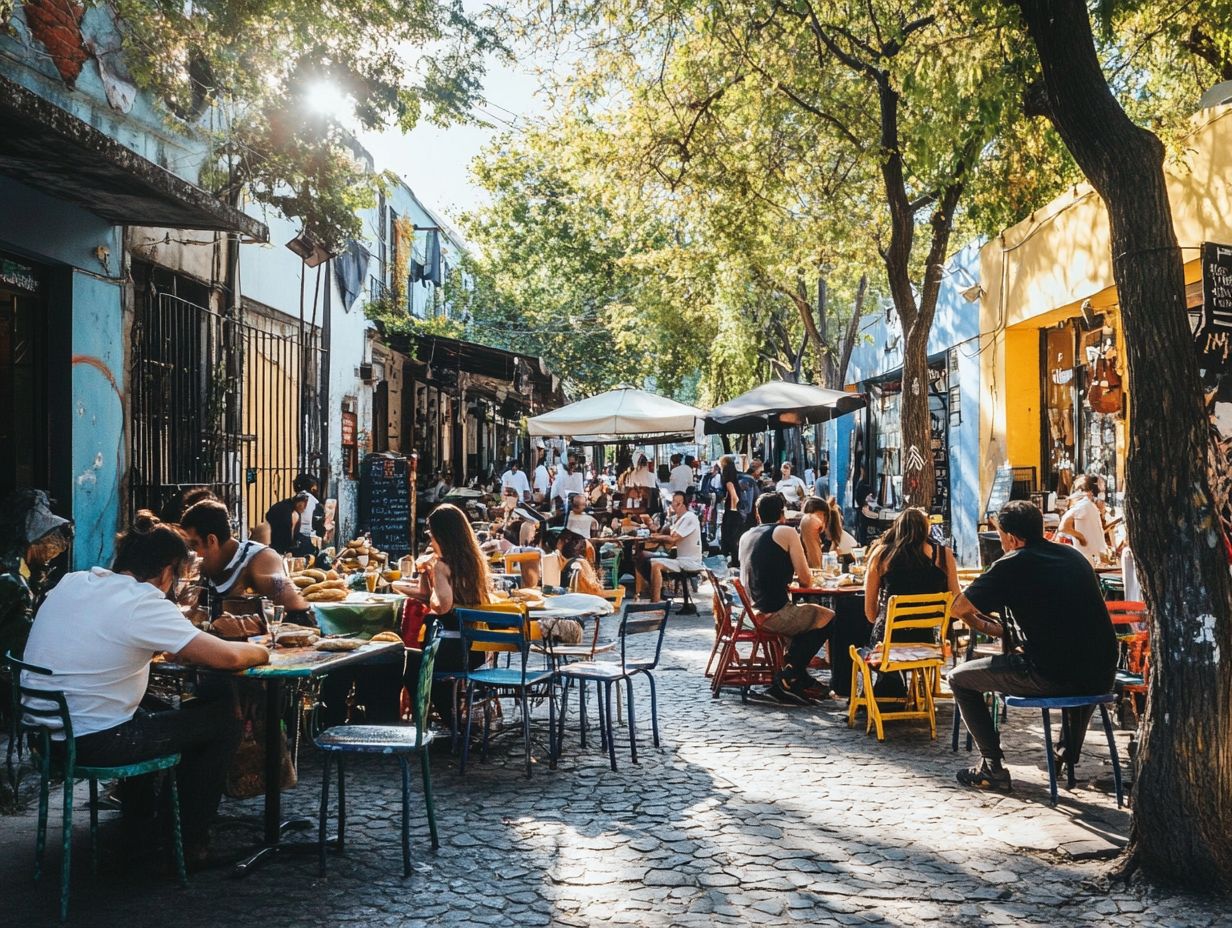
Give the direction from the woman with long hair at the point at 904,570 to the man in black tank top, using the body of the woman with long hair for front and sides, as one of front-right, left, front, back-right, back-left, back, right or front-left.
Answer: front-left

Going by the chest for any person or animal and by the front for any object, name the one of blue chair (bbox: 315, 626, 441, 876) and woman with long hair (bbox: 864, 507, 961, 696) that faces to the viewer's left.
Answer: the blue chair

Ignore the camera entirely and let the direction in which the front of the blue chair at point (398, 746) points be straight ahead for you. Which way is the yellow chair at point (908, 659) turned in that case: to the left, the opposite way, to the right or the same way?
to the right

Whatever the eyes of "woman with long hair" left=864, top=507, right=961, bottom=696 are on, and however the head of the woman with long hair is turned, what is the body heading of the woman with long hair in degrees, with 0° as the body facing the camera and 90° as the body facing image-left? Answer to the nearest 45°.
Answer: approximately 180°

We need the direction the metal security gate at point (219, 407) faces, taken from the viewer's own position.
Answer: facing the viewer and to the right of the viewer

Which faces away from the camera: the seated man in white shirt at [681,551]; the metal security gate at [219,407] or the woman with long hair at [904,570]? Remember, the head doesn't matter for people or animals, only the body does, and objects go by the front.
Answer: the woman with long hair

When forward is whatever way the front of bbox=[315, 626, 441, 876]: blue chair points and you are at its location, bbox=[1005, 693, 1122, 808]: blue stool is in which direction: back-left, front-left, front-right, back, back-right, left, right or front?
back

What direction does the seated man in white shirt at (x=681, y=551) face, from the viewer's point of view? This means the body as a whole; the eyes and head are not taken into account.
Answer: to the viewer's left

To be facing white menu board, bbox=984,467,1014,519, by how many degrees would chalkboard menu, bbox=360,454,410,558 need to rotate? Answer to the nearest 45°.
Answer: approximately 45° to its left

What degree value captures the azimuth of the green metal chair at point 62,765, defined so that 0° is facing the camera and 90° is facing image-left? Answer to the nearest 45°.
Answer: approximately 225°

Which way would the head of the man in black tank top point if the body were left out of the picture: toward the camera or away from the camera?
away from the camera

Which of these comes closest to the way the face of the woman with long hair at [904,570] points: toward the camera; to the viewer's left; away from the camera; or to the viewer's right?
away from the camera

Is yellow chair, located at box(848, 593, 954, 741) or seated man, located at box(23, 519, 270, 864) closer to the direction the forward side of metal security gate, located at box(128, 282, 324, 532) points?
the yellow chair

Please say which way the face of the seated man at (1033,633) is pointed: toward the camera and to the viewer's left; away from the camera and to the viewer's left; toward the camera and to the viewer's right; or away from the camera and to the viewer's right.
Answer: away from the camera and to the viewer's left

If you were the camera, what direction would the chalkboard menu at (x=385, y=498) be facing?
facing the viewer

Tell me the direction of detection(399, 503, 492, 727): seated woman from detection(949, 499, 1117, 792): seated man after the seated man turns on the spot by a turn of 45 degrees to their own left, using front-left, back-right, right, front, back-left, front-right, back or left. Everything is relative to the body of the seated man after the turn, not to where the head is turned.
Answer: front

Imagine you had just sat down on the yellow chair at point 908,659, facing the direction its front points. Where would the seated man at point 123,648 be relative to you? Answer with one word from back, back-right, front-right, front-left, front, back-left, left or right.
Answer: left

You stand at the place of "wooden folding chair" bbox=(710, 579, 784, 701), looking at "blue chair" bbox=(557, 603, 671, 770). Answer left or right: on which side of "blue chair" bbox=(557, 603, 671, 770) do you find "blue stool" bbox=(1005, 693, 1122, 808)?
left
